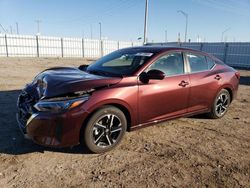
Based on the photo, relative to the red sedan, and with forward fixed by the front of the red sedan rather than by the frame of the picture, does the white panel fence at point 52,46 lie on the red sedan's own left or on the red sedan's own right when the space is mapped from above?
on the red sedan's own right

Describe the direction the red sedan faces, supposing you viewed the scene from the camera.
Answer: facing the viewer and to the left of the viewer

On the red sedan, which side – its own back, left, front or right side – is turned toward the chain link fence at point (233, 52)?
back

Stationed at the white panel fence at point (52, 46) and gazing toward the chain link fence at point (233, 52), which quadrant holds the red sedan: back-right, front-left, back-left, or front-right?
front-right
